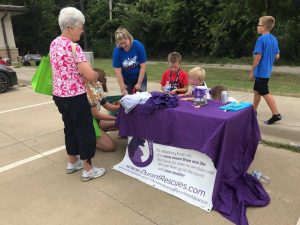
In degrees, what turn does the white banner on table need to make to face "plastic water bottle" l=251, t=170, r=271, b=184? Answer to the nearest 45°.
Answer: approximately 135° to its left

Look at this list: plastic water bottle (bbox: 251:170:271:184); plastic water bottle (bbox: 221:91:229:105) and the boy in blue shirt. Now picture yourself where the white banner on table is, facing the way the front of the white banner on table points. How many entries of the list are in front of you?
0

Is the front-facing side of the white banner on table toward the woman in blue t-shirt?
no

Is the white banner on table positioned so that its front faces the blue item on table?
no

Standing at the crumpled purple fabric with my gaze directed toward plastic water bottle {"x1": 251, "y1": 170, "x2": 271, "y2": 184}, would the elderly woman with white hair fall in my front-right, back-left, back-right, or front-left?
back-right

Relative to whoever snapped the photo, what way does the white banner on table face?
facing the viewer and to the left of the viewer

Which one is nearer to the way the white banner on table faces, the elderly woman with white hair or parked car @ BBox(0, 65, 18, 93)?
the elderly woman with white hair

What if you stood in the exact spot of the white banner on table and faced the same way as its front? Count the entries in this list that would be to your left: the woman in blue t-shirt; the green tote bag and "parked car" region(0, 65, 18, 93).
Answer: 0

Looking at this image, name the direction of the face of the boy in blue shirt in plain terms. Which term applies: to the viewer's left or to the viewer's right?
to the viewer's left

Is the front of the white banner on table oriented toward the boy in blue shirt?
no
